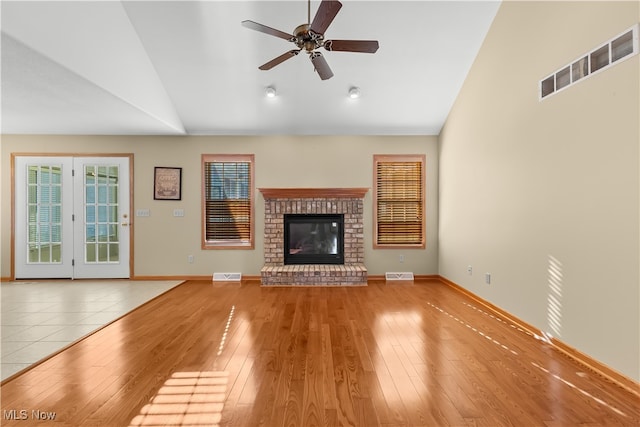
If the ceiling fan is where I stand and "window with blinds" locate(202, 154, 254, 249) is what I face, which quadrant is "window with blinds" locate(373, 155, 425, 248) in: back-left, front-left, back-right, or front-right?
front-right

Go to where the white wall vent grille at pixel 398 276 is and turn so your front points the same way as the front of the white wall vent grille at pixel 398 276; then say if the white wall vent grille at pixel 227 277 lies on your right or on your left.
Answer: on your right

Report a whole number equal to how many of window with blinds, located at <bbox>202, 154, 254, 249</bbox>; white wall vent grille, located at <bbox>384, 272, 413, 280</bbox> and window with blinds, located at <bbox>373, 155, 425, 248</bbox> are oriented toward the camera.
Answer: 3

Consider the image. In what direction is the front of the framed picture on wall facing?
toward the camera

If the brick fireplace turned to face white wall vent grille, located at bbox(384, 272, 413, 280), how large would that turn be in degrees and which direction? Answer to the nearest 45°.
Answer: approximately 90° to its left

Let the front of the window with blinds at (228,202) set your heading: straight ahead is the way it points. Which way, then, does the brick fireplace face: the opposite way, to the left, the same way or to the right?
the same way

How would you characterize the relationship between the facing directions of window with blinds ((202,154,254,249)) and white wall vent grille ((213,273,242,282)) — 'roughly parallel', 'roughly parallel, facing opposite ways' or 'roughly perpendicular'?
roughly parallel

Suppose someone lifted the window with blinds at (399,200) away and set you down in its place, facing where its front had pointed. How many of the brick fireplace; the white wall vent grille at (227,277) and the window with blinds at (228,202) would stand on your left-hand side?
0

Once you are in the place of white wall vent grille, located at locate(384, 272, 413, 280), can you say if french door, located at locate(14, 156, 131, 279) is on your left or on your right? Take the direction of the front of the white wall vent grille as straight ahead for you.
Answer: on your right

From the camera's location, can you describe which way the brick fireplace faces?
facing the viewer

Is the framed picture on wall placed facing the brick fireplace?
no

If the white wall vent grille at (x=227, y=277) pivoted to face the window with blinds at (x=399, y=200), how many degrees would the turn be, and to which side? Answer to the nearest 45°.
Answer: approximately 90° to its left

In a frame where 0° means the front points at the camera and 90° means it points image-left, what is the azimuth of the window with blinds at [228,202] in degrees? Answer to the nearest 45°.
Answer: approximately 0°

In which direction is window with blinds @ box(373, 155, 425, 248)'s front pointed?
toward the camera

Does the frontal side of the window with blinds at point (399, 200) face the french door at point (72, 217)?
no
